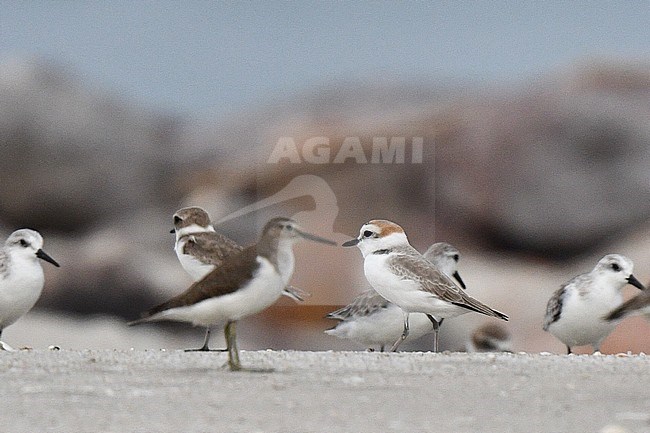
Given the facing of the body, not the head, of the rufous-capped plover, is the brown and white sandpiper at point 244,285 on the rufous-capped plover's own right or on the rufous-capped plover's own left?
on the rufous-capped plover's own left

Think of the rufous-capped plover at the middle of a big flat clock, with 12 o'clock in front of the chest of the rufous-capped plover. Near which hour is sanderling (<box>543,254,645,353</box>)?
The sanderling is roughly at 5 o'clock from the rufous-capped plover.

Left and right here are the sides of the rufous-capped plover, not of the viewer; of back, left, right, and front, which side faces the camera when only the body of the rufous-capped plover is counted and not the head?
left

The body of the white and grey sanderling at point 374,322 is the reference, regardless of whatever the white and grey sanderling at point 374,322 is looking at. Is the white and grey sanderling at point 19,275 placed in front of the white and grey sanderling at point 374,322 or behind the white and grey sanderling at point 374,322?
behind

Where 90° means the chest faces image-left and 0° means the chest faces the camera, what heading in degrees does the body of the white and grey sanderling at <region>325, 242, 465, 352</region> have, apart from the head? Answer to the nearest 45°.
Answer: approximately 270°

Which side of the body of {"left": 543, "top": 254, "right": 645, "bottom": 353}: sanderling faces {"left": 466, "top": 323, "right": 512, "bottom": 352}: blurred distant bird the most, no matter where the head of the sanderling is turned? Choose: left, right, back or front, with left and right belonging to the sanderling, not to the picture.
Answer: back
